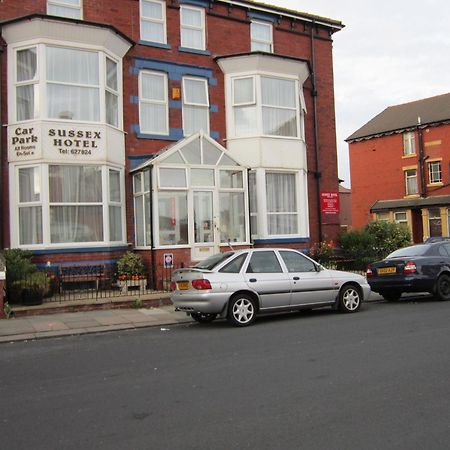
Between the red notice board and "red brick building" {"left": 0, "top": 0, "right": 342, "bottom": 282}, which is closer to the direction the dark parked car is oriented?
the red notice board

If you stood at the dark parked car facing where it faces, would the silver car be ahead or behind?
behind

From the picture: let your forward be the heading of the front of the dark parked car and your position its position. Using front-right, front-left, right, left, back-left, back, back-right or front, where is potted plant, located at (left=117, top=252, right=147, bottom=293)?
back-left

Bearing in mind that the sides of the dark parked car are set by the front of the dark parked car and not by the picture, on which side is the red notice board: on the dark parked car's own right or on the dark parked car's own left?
on the dark parked car's own left

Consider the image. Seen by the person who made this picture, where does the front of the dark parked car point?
facing away from the viewer and to the right of the viewer

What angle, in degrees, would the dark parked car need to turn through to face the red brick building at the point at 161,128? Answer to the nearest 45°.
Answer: approximately 135° to its left

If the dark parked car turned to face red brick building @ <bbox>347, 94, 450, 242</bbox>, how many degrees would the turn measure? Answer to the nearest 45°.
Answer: approximately 45° to its left
